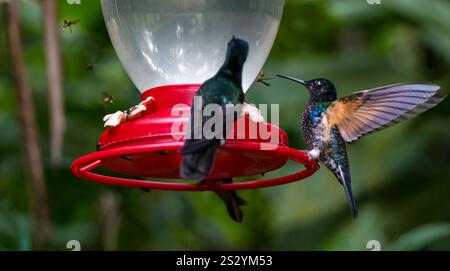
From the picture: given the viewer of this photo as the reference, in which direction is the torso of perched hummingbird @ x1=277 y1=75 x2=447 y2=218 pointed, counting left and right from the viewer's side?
facing to the left of the viewer
